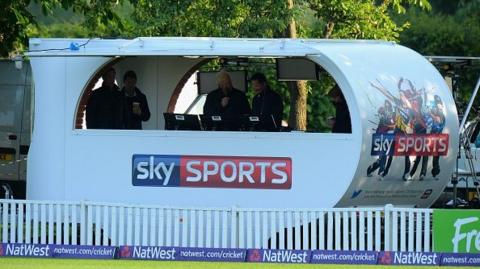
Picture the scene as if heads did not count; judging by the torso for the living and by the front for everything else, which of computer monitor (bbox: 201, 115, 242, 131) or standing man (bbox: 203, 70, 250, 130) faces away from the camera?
the computer monitor

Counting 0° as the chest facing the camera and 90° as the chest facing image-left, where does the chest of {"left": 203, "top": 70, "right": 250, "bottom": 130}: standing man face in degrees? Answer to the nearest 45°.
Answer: approximately 0°

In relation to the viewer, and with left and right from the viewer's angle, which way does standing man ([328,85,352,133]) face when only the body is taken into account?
facing to the left of the viewer

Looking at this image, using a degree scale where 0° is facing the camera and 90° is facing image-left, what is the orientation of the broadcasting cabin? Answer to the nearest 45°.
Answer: approximately 0°

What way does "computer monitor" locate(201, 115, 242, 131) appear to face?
away from the camera

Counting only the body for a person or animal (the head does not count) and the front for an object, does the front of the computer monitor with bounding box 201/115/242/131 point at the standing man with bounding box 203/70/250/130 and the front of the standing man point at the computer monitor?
yes
